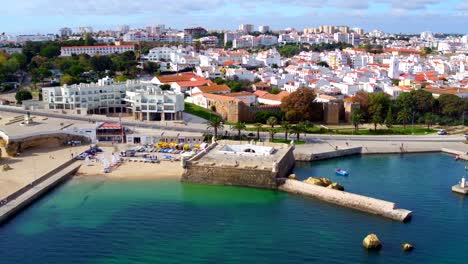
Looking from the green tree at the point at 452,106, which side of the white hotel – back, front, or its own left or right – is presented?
left

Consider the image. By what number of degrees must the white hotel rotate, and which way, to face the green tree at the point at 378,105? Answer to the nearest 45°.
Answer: approximately 90° to its left

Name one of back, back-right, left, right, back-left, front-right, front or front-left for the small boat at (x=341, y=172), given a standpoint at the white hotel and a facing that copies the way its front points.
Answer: front-left

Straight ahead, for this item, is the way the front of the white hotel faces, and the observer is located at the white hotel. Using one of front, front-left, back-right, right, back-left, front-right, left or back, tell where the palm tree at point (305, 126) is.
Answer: front-left

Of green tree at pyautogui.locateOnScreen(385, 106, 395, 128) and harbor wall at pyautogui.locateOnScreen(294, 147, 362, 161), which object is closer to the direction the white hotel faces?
the harbor wall

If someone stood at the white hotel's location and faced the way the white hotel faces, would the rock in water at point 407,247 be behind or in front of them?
in front

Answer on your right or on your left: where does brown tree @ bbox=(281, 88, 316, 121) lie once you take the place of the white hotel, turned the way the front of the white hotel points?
on your left

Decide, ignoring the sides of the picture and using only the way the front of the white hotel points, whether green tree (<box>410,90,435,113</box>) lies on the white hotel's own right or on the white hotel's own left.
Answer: on the white hotel's own left

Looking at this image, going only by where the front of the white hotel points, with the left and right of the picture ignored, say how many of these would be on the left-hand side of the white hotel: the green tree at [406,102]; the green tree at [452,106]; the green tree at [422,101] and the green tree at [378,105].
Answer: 4

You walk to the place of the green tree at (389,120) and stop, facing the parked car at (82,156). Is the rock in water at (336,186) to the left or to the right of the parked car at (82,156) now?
left

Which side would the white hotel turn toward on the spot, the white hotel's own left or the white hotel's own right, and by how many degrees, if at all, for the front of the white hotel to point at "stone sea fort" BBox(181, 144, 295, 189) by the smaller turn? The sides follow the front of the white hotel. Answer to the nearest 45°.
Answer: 0° — it already faces it

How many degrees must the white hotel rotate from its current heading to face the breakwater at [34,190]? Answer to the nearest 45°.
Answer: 0° — it already faces it

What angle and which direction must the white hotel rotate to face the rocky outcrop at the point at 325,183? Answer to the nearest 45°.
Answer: approximately 45° to its left

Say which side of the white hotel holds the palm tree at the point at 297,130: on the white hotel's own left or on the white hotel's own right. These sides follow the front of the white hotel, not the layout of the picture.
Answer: on the white hotel's own left

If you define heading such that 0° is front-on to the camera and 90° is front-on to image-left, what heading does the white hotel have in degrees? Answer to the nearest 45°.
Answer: approximately 0°

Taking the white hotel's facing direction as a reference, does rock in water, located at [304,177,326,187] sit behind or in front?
in front
